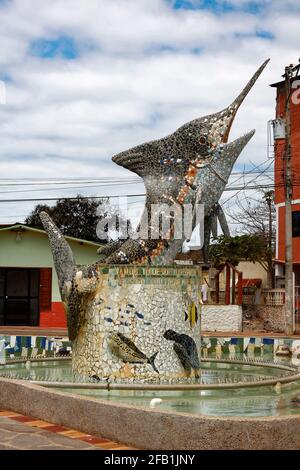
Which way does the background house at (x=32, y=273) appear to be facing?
toward the camera

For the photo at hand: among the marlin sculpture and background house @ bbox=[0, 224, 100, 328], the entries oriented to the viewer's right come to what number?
1

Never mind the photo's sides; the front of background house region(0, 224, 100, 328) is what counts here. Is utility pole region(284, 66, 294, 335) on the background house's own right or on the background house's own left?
on the background house's own left

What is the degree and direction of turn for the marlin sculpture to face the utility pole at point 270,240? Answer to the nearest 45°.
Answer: approximately 90° to its left

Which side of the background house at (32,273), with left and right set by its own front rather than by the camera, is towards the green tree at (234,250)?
left

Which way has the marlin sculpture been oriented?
to the viewer's right

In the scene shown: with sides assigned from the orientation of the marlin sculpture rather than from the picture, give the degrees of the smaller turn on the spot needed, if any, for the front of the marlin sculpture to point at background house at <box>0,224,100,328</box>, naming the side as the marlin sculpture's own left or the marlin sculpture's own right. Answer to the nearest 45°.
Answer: approximately 90° to the marlin sculpture's own left

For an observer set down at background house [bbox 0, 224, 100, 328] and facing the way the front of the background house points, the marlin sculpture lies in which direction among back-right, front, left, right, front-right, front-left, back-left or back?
front

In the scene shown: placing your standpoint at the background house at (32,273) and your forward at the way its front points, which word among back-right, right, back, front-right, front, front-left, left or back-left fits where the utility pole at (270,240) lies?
back-left

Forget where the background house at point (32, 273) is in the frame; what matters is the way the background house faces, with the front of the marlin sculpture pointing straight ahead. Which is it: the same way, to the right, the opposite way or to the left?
to the right

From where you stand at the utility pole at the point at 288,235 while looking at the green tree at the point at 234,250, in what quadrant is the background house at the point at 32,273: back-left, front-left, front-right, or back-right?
front-left

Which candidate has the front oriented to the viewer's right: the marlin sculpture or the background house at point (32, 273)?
the marlin sculpture
